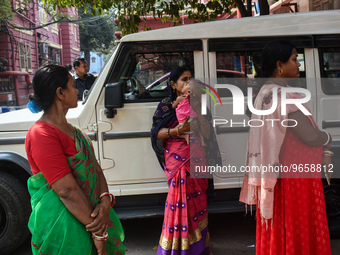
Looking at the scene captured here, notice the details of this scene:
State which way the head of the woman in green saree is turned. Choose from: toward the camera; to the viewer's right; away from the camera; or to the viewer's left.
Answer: to the viewer's right

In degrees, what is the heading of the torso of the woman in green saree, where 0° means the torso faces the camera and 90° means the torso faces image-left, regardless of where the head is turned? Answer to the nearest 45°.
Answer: approximately 315°

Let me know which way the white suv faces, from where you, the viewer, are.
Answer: facing to the left of the viewer

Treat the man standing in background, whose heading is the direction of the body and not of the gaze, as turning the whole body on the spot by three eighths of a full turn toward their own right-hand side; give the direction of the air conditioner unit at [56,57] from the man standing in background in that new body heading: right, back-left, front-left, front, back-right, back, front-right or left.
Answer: right

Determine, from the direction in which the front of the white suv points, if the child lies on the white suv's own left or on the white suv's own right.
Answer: on the white suv's own left
